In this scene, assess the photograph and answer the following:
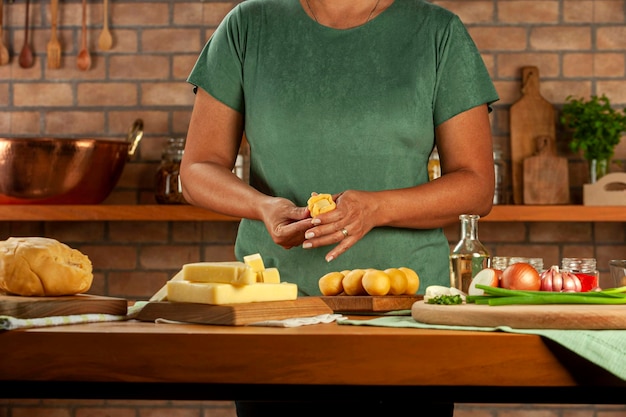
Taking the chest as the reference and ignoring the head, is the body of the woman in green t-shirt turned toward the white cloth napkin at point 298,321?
yes

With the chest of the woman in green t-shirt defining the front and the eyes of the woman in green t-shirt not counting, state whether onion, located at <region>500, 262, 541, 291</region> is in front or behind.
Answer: in front

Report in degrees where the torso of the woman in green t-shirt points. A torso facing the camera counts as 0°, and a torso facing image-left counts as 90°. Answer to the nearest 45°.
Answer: approximately 0°

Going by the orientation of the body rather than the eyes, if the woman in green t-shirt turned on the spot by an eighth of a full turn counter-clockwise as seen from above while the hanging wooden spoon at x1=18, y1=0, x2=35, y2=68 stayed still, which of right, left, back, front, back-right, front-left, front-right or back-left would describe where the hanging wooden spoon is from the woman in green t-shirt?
back

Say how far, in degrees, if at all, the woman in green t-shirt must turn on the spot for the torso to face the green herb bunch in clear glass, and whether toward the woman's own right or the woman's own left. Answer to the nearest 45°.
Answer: approximately 135° to the woman's own left

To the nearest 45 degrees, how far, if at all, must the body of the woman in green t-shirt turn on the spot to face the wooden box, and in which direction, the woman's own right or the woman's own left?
approximately 135° to the woman's own left

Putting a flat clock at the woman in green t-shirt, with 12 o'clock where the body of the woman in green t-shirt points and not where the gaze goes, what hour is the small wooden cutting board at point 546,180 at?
The small wooden cutting board is roughly at 7 o'clock from the woman in green t-shirt.

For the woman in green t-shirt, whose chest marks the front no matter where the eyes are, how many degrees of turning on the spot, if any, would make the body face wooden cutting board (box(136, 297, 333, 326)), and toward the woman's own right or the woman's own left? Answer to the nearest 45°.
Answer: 0° — they already face it

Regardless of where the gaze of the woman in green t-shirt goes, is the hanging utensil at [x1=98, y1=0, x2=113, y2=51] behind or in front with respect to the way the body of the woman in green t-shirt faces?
behind

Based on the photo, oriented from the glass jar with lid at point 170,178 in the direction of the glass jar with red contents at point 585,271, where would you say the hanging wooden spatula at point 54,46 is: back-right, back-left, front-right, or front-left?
back-right

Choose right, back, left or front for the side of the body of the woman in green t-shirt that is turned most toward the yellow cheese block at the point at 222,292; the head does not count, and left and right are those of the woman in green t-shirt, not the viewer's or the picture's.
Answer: front
